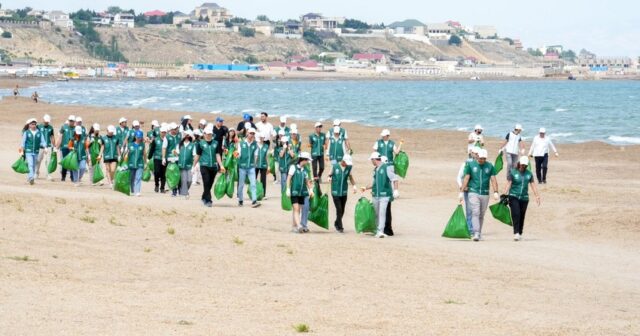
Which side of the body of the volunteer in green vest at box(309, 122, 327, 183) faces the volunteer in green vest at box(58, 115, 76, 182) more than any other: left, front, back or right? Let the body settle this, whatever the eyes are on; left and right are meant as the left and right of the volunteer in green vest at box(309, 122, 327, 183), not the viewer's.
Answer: right

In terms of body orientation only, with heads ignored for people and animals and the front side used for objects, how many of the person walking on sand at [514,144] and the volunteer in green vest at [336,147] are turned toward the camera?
2

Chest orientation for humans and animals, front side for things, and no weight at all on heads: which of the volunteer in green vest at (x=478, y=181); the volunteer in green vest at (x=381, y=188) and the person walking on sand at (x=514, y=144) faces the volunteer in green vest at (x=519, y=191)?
the person walking on sand

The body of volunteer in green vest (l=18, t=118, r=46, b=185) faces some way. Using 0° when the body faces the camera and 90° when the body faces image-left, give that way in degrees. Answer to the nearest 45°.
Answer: approximately 0°

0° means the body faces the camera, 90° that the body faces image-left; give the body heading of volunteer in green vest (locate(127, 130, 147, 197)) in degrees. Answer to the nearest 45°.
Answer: approximately 0°
